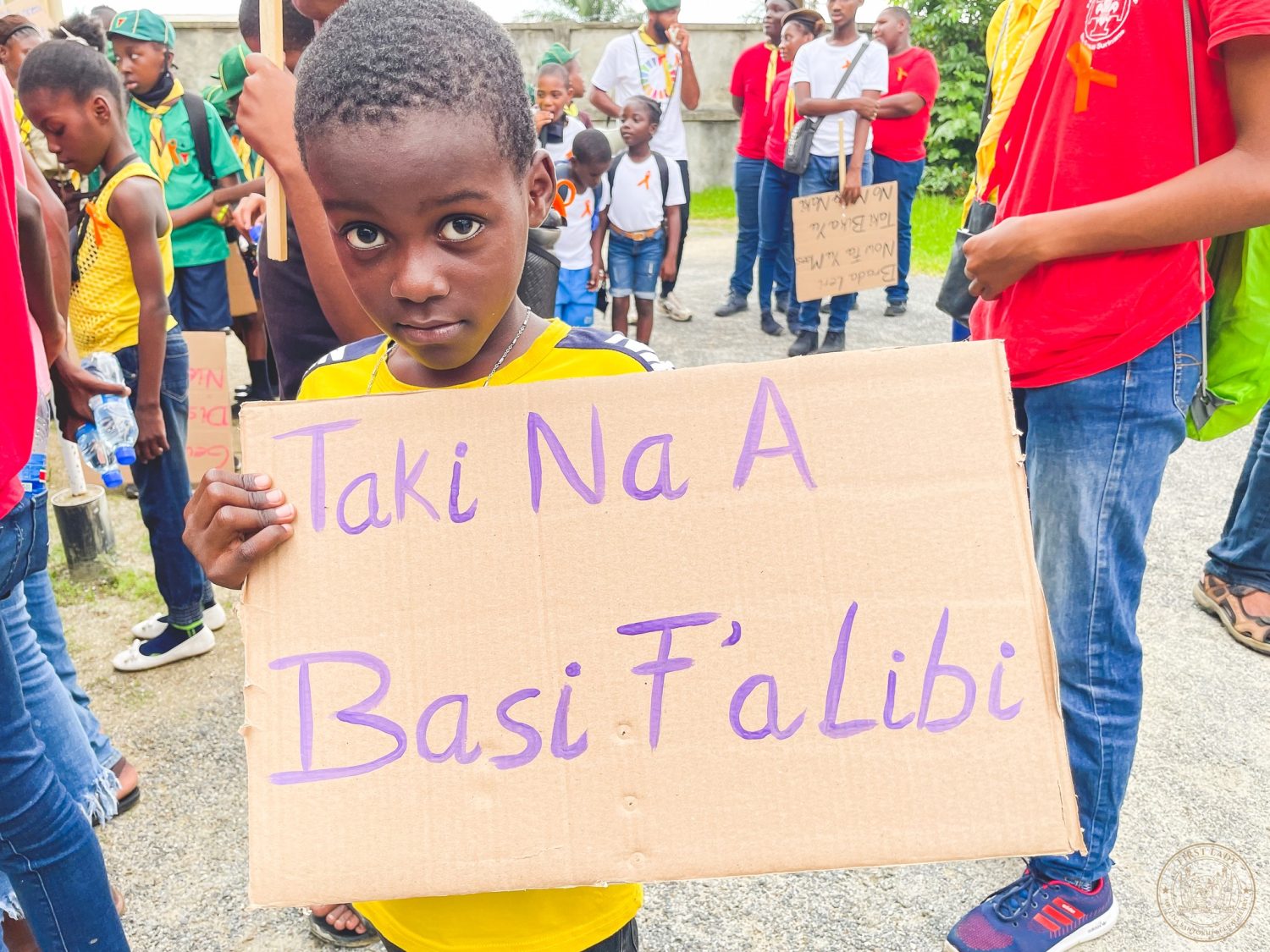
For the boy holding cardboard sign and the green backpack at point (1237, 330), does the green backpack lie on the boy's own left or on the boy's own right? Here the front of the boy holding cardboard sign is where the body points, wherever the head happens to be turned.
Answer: on the boy's own left

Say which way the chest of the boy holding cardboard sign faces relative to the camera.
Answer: toward the camera

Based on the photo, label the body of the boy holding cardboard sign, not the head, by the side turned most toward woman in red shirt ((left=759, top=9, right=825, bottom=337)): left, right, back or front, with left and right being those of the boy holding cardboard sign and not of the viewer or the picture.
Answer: back

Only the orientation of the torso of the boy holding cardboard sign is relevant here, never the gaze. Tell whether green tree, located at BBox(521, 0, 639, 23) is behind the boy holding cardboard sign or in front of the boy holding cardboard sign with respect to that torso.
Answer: behind

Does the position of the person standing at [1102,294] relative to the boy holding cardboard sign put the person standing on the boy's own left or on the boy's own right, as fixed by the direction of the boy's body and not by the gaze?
on the boy's own left
